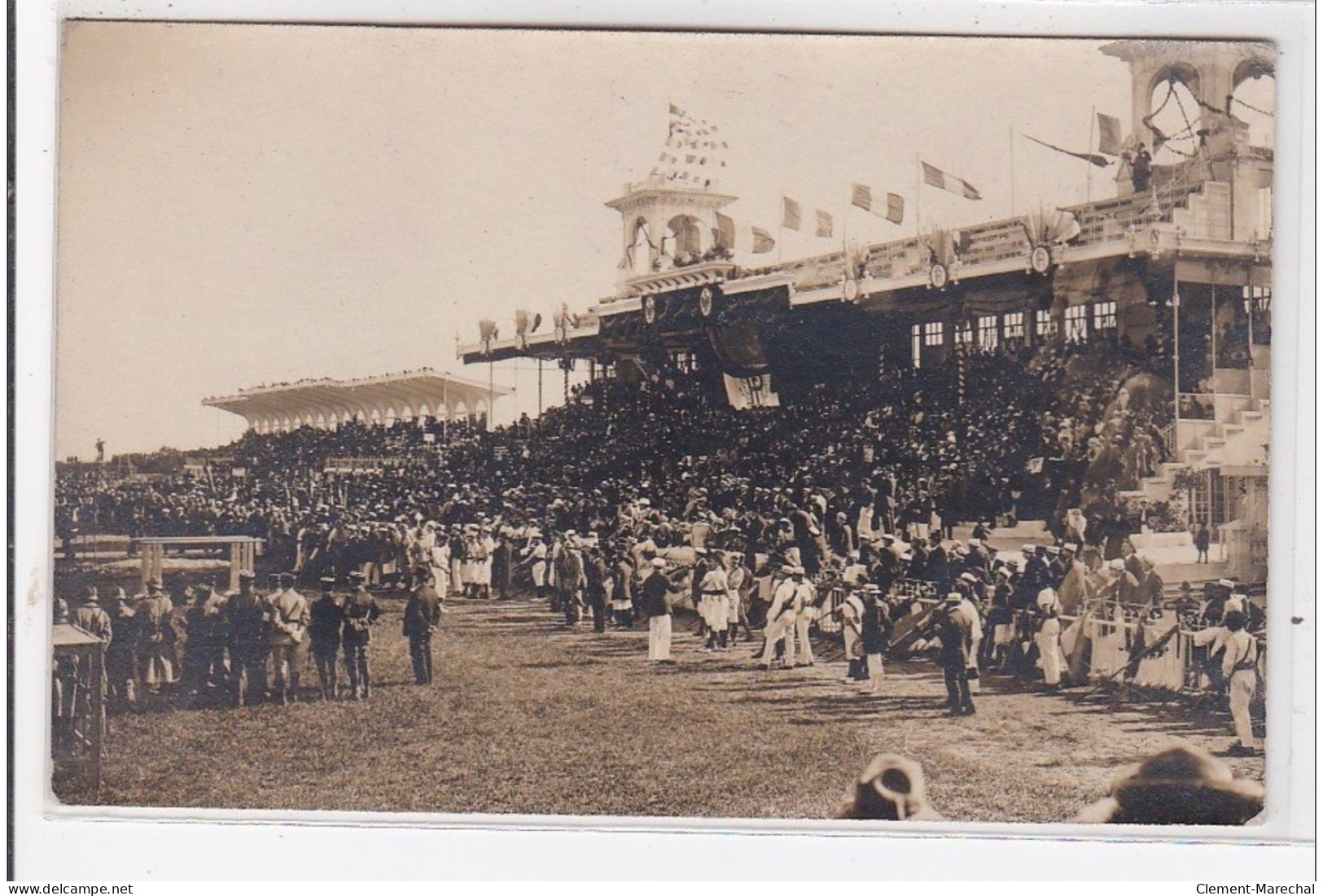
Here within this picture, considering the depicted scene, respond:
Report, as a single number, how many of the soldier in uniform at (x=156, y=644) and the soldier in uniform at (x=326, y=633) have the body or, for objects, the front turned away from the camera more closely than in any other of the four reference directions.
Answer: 2

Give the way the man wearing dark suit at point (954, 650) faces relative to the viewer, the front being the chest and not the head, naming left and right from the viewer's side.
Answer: facing away from the viewer and to the left of the viewer

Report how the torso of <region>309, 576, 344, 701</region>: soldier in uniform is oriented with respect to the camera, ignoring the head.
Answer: away from the camera

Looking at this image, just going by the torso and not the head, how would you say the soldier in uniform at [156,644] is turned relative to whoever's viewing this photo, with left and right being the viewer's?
facing away from the viewer

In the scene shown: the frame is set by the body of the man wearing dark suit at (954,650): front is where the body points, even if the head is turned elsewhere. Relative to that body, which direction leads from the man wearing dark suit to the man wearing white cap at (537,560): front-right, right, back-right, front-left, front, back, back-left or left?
front-left

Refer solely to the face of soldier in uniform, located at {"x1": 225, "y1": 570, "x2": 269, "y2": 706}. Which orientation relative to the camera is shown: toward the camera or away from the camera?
away from the camera
